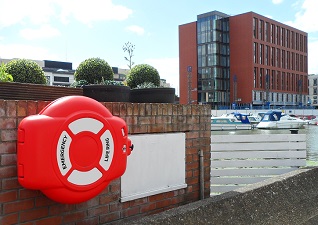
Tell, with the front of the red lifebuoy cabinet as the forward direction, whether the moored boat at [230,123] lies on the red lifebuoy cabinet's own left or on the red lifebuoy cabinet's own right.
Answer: on the red lifebuoy cabinet's own left

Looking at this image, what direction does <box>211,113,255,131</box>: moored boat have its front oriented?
to the viewer's left

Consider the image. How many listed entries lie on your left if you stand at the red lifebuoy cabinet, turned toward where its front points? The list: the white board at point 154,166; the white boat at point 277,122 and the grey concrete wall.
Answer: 3

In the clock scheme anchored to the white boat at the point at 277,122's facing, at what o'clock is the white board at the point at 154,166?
The white board is roughly at 3 o'clock from the white boat.

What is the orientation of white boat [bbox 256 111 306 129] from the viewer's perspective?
to the viewer's right

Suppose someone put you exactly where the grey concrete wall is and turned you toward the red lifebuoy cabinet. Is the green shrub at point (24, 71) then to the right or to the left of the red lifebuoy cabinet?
right

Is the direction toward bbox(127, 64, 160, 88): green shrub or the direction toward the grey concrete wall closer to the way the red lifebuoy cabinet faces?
the grey concrete wall

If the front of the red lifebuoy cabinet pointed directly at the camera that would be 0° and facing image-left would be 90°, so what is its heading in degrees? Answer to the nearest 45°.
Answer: approximately 315°

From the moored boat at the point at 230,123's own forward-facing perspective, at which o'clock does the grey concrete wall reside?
The grey concrete wall is roughly at 9 o'clock from the moored boat.

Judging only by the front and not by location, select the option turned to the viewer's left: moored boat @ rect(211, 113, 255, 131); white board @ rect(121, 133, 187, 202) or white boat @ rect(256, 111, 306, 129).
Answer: the moored boat

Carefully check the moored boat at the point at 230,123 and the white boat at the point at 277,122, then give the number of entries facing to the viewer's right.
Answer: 1
